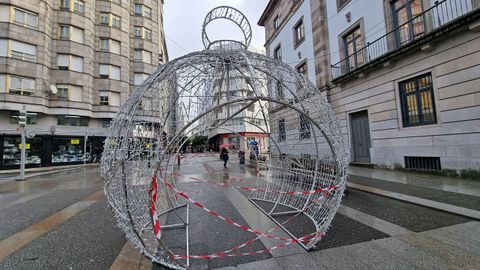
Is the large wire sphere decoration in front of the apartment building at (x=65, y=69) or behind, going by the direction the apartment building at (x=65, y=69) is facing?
in front

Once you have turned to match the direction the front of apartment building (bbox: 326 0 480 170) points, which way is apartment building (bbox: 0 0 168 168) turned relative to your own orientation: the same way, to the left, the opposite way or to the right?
the opposite way

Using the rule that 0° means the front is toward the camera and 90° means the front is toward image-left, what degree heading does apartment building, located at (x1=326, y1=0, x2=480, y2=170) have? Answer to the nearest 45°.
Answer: approximately 45°

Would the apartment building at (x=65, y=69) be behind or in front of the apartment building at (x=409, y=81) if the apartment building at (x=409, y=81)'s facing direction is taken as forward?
in front

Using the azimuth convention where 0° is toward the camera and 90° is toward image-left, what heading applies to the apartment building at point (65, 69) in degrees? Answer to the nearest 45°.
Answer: approximately 315°

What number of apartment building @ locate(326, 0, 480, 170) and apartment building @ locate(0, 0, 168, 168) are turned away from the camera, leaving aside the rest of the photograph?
0

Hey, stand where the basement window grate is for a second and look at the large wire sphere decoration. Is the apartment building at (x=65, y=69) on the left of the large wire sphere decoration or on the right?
right

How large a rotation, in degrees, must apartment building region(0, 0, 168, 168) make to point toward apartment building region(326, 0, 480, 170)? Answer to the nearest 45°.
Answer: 0° — it already faces it
